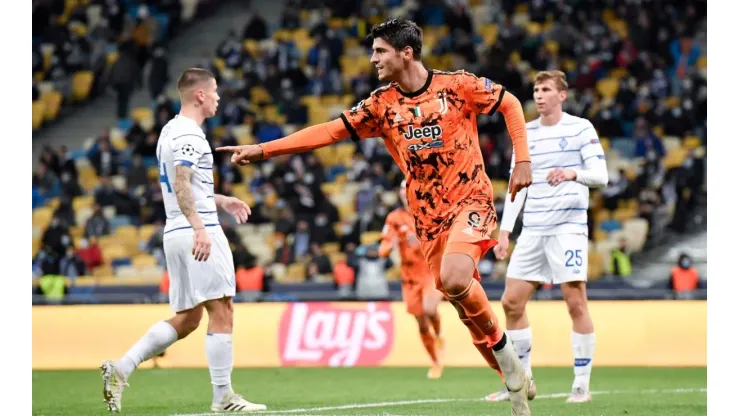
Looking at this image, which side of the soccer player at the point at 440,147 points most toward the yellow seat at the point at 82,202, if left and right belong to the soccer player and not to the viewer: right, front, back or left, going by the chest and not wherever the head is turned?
back

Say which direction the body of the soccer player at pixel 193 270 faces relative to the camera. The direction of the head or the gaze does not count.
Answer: to the viewer's right

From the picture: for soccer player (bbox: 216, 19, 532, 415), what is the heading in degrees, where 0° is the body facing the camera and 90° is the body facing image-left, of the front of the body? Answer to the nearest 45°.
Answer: approximately 45°

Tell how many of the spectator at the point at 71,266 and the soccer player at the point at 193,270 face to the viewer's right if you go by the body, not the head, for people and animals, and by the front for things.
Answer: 1

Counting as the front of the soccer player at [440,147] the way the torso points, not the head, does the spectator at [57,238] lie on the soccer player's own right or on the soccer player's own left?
on the soccer player's own right

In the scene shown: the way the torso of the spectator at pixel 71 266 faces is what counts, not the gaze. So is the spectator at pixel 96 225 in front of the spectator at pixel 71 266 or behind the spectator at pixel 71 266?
behind

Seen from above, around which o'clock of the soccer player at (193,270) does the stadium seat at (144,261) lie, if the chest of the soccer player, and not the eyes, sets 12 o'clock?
The stadium seat is roughly at 9 o'clock from the soccer player.

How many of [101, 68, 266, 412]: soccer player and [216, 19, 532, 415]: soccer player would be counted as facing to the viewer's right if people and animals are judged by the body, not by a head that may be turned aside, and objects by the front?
1

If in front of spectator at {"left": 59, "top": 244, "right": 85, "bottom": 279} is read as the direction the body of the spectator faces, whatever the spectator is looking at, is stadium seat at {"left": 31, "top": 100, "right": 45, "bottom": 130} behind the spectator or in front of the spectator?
behind

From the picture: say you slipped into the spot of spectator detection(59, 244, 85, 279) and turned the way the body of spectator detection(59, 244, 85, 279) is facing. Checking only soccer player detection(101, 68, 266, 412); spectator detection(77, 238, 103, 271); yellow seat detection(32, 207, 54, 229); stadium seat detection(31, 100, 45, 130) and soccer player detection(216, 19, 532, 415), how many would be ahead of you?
2

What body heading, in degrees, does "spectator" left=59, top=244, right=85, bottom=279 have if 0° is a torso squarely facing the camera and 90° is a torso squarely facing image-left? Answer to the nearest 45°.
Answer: approximately 0°

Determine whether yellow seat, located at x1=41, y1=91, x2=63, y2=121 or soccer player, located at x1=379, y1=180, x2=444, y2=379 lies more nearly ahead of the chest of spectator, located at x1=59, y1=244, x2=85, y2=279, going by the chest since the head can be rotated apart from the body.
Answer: the soccer player

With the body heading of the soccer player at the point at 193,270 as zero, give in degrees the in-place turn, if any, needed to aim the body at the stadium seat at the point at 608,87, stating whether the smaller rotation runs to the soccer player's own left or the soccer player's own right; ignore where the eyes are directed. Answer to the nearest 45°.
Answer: approximately 45° to the soccer player's own left

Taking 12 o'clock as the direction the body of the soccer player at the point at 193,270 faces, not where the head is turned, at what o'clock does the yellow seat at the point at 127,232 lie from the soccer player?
The yellow seat is roughly at 9 o'clock from the soccer player.
